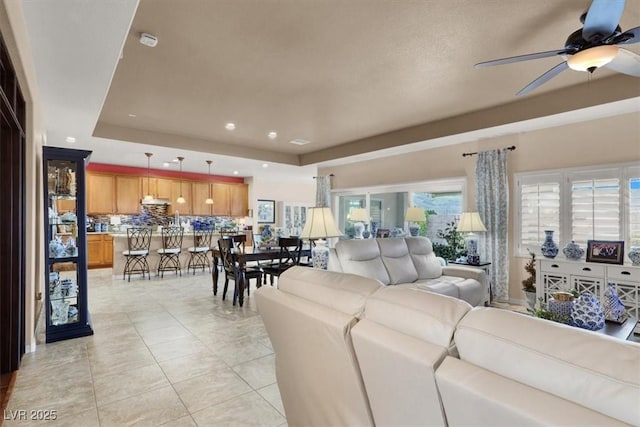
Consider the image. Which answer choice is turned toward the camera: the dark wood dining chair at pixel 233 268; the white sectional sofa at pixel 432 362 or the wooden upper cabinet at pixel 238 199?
the wooden upper cabinet

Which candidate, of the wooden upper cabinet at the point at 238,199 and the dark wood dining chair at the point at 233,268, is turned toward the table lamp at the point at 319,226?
the wooden upper cabinet

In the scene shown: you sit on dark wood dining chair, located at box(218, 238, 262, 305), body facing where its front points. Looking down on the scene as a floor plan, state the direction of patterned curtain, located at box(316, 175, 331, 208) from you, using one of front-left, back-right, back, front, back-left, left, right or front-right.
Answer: front

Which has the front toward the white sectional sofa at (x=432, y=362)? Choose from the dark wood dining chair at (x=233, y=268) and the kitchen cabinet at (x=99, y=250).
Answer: the kitchen cabinet

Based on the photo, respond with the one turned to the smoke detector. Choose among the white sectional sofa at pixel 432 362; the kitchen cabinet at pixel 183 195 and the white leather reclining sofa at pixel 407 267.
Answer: the kitchen cabinet

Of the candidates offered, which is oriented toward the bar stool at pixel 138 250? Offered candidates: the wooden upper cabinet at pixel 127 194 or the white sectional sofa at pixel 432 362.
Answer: the wooden upper cabinet

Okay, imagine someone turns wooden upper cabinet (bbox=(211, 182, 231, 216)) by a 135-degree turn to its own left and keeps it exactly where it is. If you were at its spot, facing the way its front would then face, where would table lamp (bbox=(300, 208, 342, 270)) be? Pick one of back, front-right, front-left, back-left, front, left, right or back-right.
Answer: back-right

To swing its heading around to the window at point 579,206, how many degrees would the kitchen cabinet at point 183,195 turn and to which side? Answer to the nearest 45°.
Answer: approximately 45° to its left

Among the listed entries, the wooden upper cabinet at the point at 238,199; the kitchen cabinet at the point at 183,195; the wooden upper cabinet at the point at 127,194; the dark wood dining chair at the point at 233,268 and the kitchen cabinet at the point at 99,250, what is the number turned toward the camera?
4

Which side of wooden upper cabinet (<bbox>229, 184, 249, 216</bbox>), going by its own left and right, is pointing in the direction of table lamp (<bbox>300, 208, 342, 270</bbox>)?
front

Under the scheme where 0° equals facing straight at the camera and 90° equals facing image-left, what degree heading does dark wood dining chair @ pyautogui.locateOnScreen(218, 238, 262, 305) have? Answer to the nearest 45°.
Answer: approximately 225°

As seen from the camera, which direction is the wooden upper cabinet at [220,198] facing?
toward the camera

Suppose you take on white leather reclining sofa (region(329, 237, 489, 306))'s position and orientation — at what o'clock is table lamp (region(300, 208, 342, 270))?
The table lamp is roughly at 3 o'clock from the white leather reclining sofa.

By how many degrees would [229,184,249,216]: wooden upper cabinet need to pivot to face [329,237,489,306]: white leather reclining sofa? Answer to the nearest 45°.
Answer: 0° — it already faces it

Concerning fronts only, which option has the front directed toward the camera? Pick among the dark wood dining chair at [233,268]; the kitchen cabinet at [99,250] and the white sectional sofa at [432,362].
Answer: the kitchen cabinet

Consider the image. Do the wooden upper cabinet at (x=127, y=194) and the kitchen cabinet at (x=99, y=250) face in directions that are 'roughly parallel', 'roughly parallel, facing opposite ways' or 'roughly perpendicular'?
roughly parallel

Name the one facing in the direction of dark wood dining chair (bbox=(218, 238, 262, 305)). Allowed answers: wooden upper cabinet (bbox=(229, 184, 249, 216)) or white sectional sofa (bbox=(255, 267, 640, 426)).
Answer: the wooden upper cabinet

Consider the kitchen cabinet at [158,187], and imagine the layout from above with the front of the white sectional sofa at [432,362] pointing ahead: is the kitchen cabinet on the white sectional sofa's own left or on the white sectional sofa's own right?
on the white sectional sofa's own left
